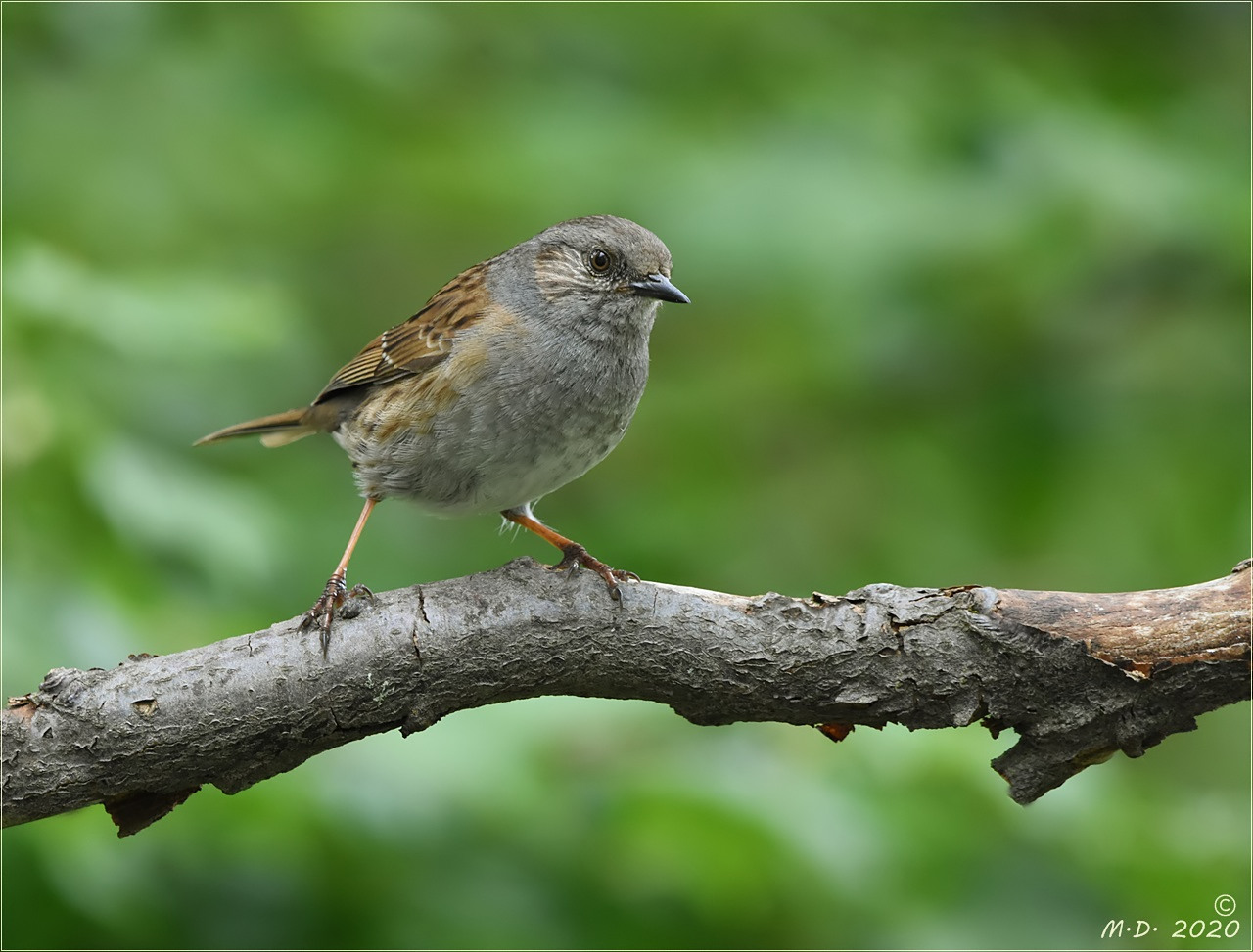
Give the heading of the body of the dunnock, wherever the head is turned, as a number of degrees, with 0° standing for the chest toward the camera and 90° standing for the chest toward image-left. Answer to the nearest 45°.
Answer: approximately 315°
